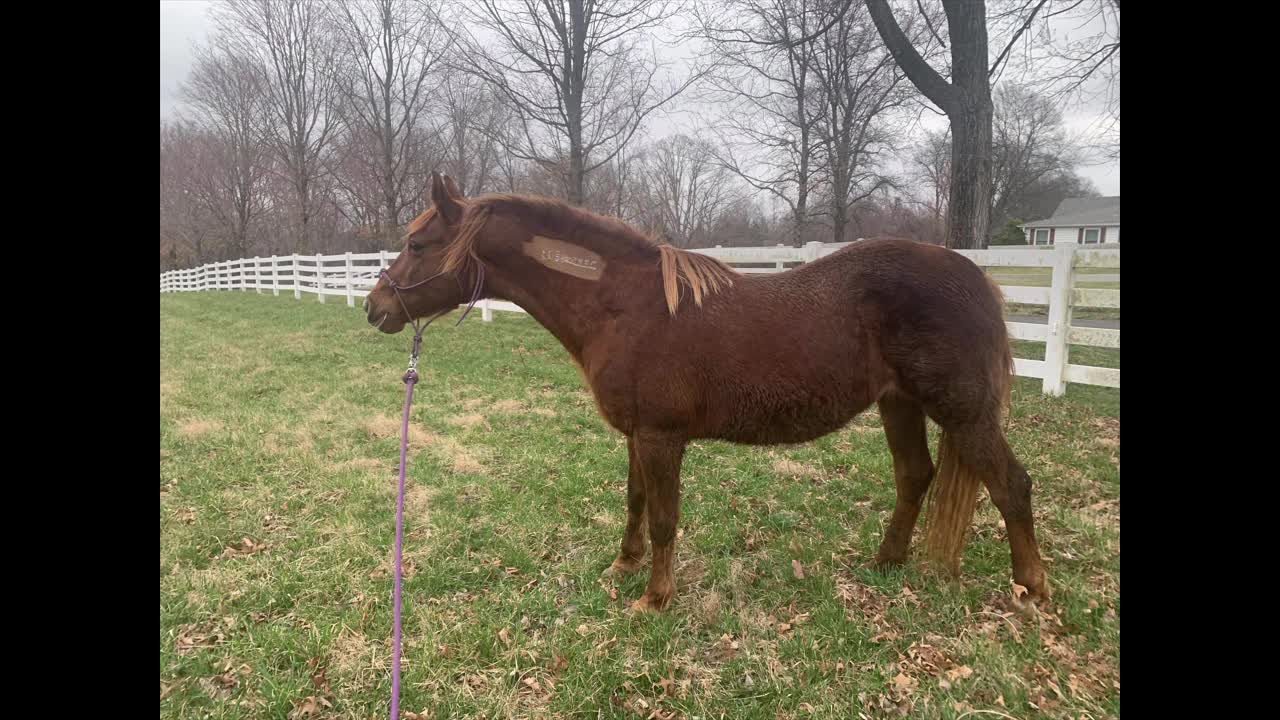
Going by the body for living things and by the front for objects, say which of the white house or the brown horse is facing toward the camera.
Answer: the white house

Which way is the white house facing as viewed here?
toward the camera

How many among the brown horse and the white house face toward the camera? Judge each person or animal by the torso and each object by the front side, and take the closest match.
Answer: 1

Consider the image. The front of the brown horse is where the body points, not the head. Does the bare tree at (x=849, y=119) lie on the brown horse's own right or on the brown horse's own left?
on the brown horse's own right

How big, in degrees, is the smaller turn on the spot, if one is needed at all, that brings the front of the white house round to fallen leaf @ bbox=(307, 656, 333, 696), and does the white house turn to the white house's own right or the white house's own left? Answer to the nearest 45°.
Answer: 0° — it already faces it

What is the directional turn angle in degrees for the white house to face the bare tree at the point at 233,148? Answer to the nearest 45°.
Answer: approximately 45° to its right

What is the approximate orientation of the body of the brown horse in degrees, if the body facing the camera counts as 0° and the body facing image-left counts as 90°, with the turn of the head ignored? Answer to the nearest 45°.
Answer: approximately 90°

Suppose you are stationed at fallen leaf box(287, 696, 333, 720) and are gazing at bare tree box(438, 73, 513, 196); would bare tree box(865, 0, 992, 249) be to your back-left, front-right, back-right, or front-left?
front-right

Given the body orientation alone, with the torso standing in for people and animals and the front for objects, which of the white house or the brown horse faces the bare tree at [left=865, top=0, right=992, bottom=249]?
the white house

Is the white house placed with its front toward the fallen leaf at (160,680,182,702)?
yes

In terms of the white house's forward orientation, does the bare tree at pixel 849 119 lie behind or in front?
in front

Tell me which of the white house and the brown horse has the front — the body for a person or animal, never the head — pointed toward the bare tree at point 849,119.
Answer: the white house

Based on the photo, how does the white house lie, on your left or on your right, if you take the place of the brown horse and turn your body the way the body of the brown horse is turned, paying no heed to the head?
on your right
